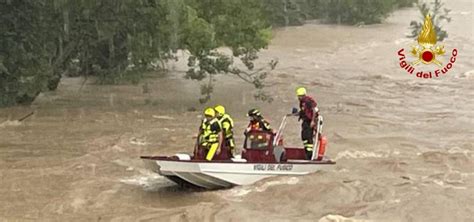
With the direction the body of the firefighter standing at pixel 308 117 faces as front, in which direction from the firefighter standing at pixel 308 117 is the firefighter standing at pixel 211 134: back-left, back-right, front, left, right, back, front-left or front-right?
front-left

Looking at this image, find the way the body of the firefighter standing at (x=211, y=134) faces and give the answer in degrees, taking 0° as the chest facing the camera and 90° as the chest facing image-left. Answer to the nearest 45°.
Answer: approximately 45°

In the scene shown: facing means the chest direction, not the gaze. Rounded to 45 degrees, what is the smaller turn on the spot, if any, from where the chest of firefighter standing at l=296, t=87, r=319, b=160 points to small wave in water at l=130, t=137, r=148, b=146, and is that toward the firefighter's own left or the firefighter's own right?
approximately 45° to the firefighter's own right

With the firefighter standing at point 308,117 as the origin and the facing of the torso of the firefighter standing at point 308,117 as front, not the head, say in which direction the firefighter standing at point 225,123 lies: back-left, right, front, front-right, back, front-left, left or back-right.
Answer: front-left

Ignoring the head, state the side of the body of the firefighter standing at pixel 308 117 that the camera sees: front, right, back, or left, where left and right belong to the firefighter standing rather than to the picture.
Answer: left
